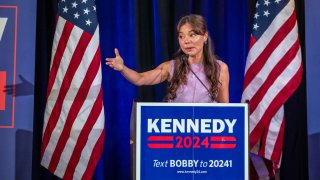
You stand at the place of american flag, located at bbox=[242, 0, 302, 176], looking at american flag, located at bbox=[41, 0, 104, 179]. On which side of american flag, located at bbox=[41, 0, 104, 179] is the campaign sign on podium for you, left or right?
left

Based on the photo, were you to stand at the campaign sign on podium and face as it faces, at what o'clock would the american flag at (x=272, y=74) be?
The american flag is roughly at 7 o'clock from the campaign sign on podium.

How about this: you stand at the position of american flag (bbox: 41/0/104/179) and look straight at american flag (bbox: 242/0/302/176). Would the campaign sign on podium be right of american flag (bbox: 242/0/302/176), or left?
right

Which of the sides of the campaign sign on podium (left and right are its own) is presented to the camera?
front

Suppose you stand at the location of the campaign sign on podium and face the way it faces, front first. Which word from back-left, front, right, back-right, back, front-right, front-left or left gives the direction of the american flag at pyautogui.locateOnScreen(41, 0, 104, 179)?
back-right
